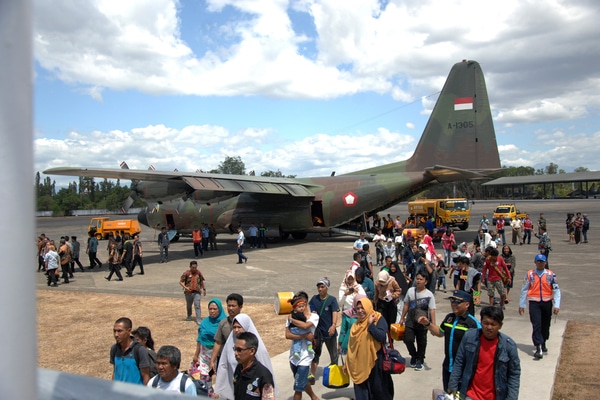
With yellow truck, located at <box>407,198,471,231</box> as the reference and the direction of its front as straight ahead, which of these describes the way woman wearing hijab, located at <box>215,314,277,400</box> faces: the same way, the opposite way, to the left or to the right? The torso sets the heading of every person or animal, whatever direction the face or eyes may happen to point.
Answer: to the right

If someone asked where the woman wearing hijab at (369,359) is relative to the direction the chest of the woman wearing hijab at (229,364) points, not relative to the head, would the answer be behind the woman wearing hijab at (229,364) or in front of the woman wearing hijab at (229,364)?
behind

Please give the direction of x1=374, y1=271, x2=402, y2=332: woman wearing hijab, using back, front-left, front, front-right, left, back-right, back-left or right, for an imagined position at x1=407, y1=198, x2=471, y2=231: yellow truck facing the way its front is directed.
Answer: front-right

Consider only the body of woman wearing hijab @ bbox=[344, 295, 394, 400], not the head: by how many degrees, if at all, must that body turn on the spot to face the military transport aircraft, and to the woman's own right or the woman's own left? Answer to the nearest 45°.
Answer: approximately 135° to the woman's own right

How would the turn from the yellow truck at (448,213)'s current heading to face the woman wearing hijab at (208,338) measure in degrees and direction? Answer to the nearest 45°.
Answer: approximately 45° to its right

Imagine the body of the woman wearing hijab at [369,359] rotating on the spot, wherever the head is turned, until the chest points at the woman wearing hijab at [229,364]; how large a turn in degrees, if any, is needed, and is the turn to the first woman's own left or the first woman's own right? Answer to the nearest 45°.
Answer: approximately 45° to the first woman's own right

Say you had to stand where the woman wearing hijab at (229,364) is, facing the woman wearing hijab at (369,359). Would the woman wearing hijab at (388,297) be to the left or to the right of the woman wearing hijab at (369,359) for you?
left

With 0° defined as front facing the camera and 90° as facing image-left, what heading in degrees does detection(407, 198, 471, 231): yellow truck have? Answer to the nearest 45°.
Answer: approximately 315°

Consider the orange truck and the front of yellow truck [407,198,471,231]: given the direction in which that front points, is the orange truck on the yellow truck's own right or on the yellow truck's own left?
on the yellow truck's own right
